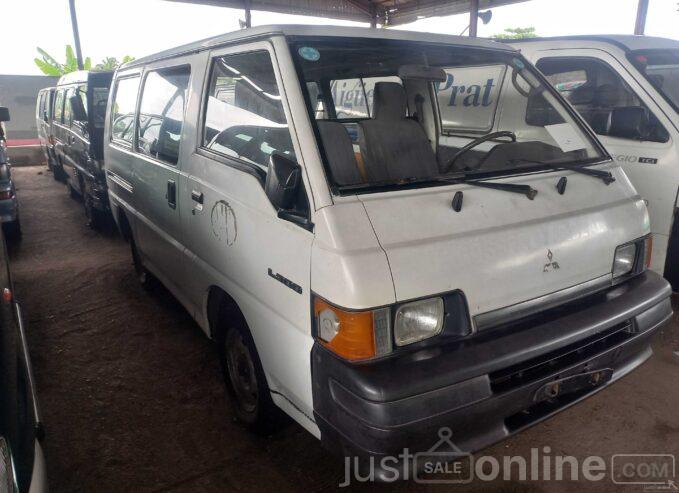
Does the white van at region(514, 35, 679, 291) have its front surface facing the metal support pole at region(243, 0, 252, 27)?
no

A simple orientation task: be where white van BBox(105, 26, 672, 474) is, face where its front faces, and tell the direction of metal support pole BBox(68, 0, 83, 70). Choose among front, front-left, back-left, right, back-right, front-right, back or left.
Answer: back

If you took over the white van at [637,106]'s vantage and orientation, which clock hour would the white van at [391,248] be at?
the white van at [391,248] is roughly at 2 o'clock from the white van at [637,106].

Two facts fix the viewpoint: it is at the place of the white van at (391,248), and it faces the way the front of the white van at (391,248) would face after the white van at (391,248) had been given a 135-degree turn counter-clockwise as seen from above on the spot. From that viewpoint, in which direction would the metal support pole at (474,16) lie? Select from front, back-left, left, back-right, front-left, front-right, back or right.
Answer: front

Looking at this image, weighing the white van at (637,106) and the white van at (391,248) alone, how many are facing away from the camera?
0

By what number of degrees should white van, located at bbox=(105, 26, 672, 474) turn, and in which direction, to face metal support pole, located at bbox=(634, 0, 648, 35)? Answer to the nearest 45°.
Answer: approximately 90° to its left

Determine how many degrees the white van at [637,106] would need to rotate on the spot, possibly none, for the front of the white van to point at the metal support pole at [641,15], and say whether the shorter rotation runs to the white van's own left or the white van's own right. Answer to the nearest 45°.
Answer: approximately 135° to the white van's own left

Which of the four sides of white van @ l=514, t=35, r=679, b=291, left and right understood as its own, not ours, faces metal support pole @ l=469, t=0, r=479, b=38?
back

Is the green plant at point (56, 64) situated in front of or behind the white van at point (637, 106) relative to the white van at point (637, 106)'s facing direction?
behind

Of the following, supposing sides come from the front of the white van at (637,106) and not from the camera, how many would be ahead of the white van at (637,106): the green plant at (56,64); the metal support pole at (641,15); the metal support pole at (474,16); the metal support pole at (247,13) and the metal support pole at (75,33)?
0

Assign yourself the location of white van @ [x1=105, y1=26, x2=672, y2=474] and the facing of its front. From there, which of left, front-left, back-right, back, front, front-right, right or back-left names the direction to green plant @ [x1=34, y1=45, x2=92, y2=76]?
back

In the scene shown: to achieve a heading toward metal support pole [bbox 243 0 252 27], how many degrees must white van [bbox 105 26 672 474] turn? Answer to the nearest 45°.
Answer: approximately 135° to its left

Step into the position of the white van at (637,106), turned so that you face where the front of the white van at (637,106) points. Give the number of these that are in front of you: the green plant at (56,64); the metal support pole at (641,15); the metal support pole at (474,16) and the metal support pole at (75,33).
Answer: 0

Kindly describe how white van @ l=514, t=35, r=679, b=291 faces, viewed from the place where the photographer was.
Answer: facing the viewer and to the right of the viewer

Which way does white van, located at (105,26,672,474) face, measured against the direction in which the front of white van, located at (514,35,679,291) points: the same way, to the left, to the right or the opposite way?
the same way

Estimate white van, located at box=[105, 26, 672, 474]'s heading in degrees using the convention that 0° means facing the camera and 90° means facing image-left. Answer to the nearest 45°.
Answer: approximately 315°

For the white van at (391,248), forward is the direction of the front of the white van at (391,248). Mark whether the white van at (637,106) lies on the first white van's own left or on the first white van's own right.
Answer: on the first white van's own left
